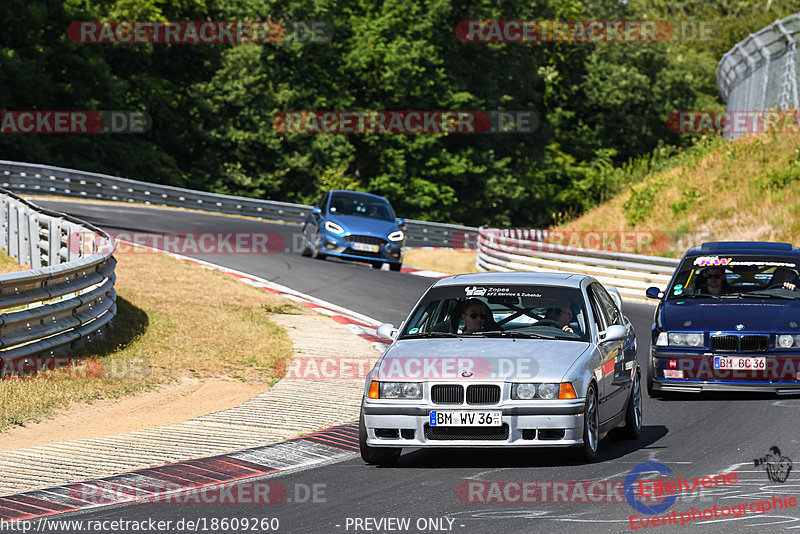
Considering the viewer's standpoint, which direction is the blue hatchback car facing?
facing the viewer and to the right of the viewer

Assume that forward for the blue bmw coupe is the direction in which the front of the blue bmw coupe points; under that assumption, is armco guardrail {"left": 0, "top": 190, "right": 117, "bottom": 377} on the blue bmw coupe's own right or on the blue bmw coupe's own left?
on the blue bmw coupe's own right

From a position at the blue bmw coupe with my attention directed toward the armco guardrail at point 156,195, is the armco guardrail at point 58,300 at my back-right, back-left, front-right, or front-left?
front-left

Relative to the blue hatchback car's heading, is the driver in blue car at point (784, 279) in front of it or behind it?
in front

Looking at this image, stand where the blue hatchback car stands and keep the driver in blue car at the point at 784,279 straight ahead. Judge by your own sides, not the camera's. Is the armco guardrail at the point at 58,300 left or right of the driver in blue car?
right

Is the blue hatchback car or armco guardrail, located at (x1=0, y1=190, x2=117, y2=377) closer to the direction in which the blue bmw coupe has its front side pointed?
the armco guardrail

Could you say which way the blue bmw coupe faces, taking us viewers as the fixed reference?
facing the viewer

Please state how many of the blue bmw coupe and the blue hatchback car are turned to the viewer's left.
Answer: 0

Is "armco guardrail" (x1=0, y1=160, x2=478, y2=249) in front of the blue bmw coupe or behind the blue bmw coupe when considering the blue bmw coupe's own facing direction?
behind

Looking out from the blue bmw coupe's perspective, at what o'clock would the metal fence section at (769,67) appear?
The metal fence section is roughly at 6 o'clock from the blue bmw coupe.

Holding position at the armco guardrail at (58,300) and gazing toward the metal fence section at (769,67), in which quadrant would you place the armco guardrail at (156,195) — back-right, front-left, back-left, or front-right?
front-left

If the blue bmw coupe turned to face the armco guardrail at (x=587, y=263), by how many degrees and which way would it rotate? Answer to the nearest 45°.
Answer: approximately 180°

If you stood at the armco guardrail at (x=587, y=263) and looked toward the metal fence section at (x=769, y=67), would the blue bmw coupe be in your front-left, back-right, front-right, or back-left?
back-right

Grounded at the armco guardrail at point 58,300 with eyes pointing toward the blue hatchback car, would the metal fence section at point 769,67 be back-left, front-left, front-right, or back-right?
front-right
